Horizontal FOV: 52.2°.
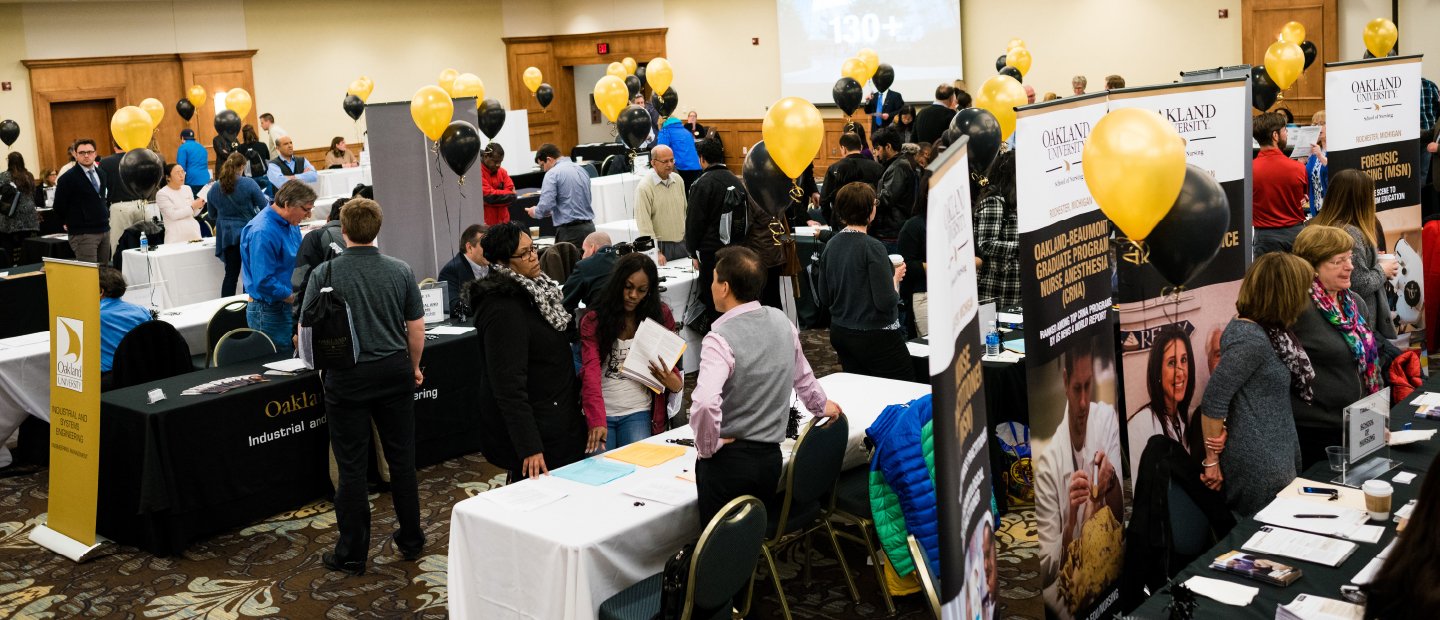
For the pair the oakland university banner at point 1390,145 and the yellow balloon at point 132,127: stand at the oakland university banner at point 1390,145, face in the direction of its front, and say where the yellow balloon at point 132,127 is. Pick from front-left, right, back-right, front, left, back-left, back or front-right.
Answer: right

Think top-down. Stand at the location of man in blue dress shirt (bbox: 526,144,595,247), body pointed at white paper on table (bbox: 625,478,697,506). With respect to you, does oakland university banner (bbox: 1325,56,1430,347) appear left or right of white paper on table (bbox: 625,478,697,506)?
left

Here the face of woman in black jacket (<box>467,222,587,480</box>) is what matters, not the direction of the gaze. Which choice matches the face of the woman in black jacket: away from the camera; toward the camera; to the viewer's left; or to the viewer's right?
to the viewer's right

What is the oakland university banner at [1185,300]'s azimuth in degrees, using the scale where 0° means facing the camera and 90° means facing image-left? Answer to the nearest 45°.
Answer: approximately 45°

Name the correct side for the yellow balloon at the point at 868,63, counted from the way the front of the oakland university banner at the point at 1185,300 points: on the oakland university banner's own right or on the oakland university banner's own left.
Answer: on the oakland university banner's own right

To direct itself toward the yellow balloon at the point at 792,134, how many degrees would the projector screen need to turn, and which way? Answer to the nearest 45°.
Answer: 0° — it already faces it

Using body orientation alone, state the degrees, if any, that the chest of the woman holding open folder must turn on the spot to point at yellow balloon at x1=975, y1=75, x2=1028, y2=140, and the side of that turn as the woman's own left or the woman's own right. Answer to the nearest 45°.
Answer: approximately 135° to the woman's own left

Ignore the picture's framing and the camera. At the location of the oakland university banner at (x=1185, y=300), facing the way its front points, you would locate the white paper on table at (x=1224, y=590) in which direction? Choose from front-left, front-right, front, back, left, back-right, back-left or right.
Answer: front-left

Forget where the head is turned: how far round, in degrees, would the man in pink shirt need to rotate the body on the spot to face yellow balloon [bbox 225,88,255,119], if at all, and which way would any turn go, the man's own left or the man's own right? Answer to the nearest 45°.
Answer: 0° — they already face it

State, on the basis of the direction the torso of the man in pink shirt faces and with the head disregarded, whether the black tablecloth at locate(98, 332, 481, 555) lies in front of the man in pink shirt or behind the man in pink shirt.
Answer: in front
